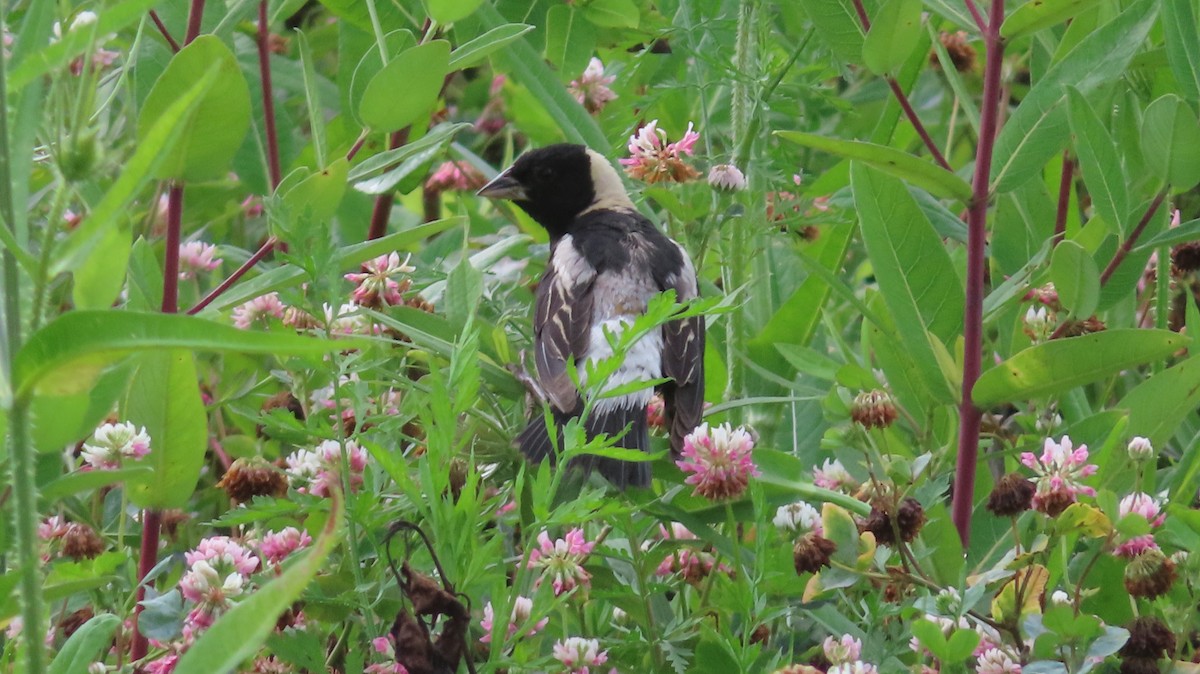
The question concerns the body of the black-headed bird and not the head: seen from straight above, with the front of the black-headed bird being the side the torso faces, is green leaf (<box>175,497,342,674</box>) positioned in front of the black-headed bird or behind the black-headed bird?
behind

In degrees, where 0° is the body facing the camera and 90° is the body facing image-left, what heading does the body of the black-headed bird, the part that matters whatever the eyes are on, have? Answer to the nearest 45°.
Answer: approximately 180°

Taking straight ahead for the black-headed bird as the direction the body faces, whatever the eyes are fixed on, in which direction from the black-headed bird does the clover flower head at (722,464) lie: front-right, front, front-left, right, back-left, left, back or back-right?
back

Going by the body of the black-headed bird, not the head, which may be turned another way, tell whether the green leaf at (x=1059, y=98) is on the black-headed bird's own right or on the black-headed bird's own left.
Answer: on the black-headed bird's own right

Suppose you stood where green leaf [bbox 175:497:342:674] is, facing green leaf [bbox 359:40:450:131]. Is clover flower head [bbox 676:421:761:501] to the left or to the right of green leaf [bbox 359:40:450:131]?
right
